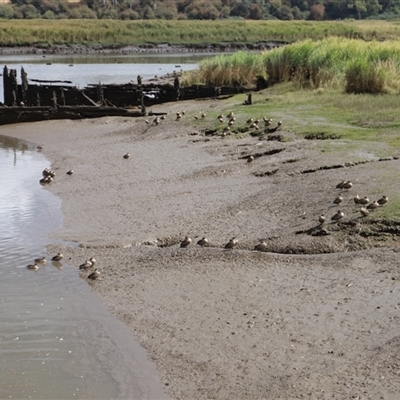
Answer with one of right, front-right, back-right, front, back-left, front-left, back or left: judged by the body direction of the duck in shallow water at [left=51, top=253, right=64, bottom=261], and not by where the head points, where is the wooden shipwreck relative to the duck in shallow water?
left

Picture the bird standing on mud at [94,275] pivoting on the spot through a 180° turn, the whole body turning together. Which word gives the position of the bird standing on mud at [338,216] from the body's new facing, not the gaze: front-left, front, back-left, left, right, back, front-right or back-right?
back

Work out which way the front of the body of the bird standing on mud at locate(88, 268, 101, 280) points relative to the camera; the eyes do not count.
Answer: to the viewer's right

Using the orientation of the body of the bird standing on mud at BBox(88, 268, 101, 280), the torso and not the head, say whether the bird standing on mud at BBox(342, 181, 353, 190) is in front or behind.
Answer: in front

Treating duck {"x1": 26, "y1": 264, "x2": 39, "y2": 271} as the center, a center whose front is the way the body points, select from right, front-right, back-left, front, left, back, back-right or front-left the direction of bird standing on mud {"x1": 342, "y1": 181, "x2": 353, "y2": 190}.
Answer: front

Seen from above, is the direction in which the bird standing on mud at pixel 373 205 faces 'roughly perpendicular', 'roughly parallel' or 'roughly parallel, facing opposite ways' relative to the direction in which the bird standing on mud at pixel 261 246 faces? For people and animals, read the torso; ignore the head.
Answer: roughly parallel

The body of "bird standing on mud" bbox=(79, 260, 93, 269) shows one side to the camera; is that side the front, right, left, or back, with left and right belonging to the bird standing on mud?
right

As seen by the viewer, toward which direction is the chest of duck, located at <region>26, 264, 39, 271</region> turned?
to the viewer's right

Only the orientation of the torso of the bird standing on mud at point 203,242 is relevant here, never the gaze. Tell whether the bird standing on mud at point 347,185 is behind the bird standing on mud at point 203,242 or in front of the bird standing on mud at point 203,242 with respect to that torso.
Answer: in front

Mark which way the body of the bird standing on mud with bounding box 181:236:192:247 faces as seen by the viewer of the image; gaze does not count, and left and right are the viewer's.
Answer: facing to the right of the viewer

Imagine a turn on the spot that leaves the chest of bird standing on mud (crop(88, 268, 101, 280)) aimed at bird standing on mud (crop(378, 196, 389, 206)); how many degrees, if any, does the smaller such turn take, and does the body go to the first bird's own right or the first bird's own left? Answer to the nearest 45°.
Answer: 0° — it already faces it
